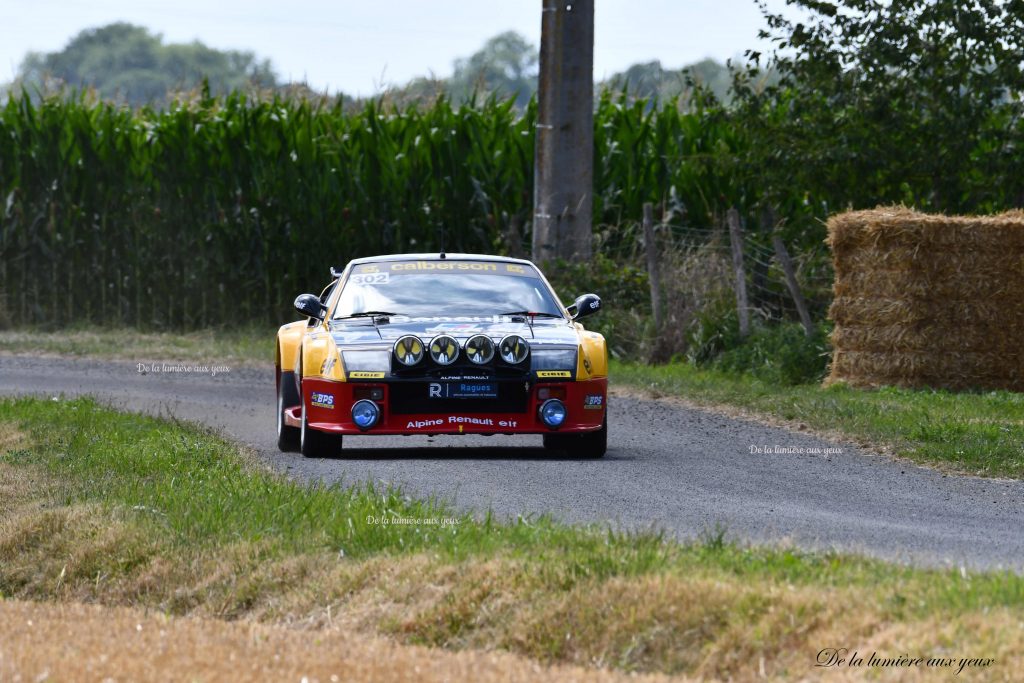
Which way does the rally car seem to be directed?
toward the camera

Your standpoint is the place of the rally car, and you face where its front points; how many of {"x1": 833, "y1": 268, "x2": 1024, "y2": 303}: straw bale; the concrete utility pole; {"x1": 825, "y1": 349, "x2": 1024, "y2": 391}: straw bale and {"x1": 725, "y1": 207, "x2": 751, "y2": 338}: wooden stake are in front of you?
0

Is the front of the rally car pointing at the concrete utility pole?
no

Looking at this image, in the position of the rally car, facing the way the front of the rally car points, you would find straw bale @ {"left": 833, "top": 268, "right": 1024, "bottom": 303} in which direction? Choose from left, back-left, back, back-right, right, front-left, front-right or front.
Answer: back-left

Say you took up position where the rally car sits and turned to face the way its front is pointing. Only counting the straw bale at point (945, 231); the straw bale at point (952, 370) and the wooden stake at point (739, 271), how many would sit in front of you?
0

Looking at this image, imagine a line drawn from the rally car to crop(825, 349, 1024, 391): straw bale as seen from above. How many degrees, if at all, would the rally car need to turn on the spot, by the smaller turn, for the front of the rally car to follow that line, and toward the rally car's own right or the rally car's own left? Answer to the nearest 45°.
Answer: approximately 135° to the rally car's own left

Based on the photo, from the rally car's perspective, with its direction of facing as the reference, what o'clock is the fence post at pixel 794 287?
The fence post is roughly at 7 o'clock from the rally car.

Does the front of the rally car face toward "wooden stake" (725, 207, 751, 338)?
no

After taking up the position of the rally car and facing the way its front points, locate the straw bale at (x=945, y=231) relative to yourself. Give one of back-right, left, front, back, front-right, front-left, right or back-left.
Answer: back-left

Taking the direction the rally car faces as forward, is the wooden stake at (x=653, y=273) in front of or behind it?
behind
